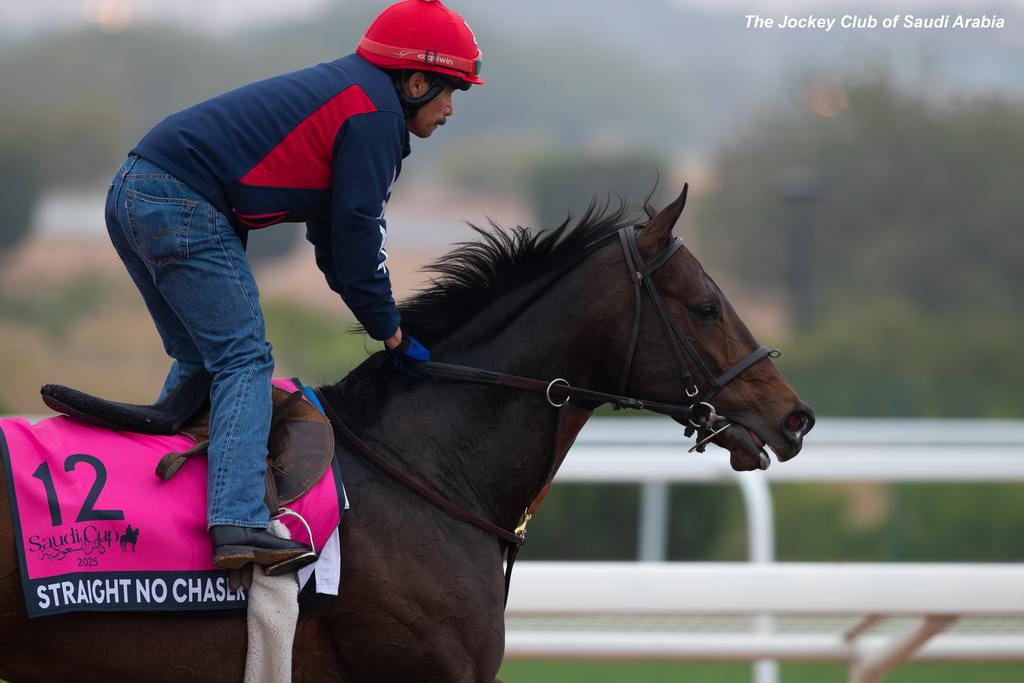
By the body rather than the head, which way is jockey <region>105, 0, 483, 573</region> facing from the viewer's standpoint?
to the viewer's right

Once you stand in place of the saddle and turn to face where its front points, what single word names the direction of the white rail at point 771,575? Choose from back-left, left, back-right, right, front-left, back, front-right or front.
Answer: front-left

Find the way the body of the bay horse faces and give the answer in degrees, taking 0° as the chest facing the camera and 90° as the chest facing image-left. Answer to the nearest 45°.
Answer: approximately 270°

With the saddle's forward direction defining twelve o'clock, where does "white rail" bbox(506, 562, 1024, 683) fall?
The white rail is roughly at 11 o'clock from the saddle.

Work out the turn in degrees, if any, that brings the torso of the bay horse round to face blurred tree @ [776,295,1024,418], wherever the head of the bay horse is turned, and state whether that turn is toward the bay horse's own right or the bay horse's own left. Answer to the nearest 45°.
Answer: approximately 45° to the bay horse's own left

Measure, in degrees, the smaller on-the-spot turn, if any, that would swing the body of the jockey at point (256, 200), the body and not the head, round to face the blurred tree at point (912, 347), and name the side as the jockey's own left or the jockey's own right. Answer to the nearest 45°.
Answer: approximately 45° to the jockey's own left

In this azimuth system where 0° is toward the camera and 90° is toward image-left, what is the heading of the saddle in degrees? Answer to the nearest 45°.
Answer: approximately 270°
